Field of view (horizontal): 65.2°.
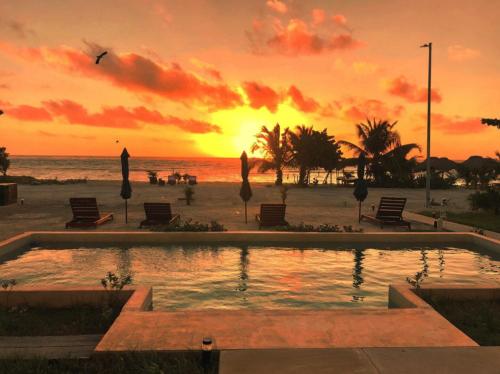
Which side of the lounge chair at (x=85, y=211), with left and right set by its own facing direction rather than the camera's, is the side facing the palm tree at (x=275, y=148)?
front

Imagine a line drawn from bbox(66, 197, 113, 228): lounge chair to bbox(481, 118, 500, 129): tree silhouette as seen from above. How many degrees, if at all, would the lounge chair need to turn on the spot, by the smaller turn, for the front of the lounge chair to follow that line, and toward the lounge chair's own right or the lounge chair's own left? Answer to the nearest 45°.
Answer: approximately 45° to the lounge chair's own right

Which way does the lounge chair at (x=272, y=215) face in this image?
away from the camera

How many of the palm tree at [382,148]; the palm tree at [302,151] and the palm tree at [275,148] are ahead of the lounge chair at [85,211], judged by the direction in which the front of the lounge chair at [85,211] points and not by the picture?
3

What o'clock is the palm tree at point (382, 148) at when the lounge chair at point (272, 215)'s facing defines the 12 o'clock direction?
The palm tree is roughly at 1 o'clock from the lounge chair.

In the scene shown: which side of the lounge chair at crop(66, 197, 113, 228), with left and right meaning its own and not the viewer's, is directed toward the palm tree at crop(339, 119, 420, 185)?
front

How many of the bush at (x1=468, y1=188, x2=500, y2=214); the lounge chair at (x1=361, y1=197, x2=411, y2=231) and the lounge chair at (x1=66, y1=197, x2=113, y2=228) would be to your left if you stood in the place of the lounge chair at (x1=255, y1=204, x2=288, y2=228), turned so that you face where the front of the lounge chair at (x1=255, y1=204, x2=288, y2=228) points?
1

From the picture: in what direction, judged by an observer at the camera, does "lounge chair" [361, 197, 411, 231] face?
facing away from the viewer and to the left of the viewer

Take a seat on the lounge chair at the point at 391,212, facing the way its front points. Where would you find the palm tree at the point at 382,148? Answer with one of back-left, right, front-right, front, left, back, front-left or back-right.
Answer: front-right

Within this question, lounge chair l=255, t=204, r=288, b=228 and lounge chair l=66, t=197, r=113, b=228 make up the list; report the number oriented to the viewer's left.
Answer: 0

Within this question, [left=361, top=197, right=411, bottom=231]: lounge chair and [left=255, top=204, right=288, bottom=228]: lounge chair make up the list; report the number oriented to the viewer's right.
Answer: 0

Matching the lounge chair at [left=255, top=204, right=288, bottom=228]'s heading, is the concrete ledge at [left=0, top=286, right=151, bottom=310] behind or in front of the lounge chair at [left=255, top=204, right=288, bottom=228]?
behind

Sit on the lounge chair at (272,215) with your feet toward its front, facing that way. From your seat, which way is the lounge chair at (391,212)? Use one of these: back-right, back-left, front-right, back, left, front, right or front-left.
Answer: right

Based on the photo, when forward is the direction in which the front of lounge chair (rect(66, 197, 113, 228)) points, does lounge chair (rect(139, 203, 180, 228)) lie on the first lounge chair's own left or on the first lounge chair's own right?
on the first lounge chair's own right
